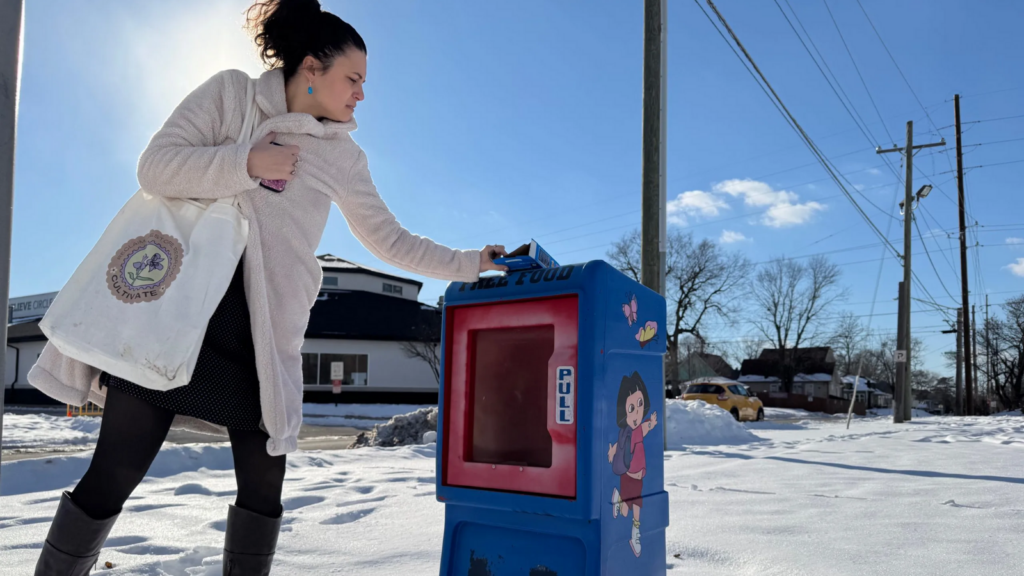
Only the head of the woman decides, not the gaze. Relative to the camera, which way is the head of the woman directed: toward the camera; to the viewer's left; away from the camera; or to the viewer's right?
to the viewer's right

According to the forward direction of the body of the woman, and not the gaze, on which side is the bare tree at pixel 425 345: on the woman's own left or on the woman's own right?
on the woman's own left

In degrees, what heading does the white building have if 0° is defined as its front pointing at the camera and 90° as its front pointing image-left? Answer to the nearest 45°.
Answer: approximately 0°

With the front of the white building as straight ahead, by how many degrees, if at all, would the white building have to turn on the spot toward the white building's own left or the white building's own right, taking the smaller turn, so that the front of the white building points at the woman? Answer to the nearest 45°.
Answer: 0° — it already faces them

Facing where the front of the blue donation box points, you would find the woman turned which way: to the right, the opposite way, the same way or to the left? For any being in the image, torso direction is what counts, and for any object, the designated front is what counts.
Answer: to the left

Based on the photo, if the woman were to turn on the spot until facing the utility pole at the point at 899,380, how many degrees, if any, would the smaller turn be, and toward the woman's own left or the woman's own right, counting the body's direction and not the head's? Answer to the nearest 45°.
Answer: approximately 90° to the woman's own left

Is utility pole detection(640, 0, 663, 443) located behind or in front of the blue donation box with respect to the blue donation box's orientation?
behind

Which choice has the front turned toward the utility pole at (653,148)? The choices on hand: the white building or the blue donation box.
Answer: the white building

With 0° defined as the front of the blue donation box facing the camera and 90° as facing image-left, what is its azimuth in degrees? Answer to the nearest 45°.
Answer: approximately 45°

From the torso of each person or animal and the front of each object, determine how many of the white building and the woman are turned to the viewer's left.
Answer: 0

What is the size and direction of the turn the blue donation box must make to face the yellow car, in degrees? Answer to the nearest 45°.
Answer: approximately 135° to its right

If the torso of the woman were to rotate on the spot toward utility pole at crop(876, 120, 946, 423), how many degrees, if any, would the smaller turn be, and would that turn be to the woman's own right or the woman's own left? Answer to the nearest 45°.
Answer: approximately 90° to the woman's own left
